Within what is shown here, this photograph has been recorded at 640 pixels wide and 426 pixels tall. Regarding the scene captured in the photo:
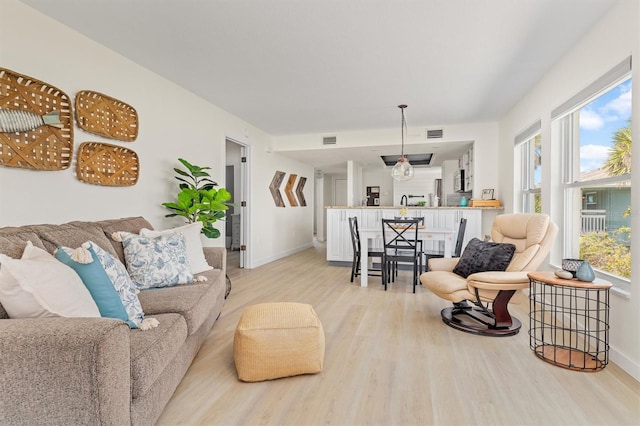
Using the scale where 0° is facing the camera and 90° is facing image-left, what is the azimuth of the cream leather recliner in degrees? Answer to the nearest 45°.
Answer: approximately 45°

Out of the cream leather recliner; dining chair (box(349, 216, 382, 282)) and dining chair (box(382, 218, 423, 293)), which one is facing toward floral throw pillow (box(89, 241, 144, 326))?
the cream leather recliner

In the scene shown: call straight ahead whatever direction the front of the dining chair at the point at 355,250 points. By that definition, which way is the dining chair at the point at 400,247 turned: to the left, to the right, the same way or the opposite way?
to the left

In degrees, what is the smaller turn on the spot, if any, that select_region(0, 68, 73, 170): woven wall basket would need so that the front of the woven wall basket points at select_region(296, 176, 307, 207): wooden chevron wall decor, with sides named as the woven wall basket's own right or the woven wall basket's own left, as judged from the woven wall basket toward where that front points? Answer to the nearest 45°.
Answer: approximately 90° to the woven wall basket's own left

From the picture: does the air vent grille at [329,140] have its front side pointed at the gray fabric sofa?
yes

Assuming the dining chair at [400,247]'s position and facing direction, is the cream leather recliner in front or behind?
behind

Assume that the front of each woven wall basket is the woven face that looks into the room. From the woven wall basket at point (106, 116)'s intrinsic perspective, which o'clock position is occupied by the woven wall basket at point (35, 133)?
the woven wall basket at point (35, 133) is roughly at 3 o'clock from the woven wall basket at point (106, 116).

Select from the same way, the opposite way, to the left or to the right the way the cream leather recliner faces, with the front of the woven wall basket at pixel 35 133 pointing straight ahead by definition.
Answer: the opposite way

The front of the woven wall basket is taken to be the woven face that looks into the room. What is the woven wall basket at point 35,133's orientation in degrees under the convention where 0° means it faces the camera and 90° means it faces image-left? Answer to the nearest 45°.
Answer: approximately 315°

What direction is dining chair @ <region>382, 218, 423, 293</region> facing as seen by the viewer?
away from the camera

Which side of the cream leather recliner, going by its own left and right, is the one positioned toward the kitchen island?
right

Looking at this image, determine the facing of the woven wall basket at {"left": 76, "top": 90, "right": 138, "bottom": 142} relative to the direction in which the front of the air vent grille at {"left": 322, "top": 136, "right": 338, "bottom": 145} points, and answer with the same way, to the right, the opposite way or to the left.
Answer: to the left

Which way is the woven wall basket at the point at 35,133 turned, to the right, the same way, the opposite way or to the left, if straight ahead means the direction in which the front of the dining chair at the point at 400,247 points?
to the right

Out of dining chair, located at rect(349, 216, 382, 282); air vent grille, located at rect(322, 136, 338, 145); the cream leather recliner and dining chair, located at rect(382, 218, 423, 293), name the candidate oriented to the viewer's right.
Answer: dining chair, located at rect(349, 216, 382, 282)

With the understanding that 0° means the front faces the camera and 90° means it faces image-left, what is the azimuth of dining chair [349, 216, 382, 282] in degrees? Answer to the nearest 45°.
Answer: approximately 270°
